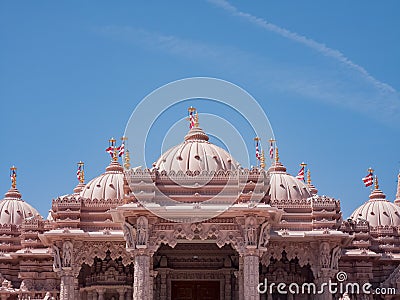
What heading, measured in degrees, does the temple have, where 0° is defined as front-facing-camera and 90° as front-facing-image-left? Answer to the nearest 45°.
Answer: approximately 0°
